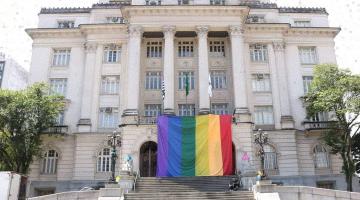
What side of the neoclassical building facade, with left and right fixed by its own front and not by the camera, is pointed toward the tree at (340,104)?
left

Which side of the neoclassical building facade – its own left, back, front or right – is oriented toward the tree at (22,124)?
right

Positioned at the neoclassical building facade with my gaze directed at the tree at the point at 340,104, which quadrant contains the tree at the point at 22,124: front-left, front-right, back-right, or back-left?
back-right

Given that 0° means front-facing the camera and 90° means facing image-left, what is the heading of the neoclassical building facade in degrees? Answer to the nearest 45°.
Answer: approximately 0°
